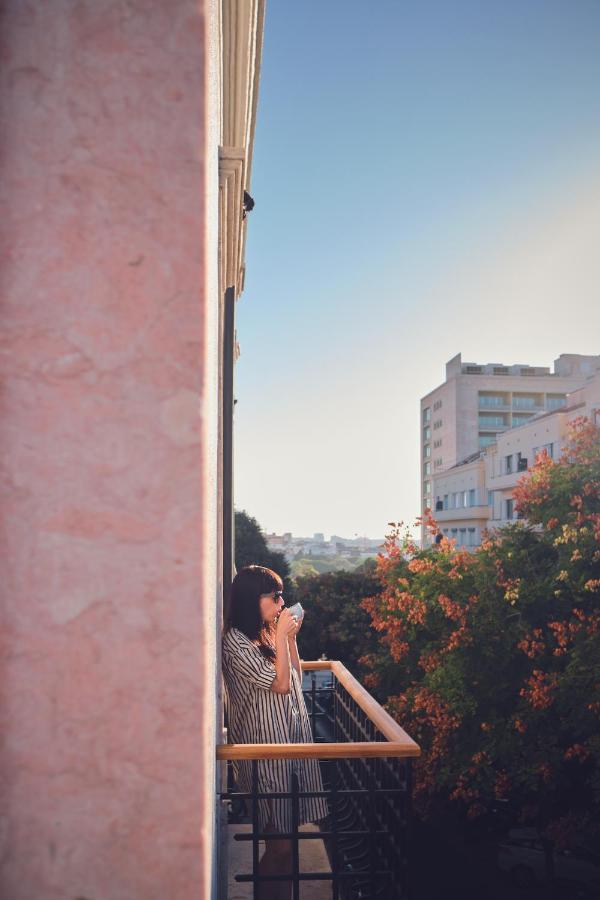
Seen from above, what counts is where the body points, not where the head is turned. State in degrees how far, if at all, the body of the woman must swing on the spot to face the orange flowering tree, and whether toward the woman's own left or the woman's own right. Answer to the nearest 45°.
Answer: approximately 45° to the woman's own left

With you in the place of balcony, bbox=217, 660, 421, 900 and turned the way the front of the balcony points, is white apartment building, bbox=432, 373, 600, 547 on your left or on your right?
on your left

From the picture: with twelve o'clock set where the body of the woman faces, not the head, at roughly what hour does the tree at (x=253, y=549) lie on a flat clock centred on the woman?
The tree is roughly at 9 o'clock from the woman.

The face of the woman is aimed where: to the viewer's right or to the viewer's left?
to the viewer's right

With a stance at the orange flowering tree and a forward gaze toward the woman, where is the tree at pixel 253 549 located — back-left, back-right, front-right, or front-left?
back-right

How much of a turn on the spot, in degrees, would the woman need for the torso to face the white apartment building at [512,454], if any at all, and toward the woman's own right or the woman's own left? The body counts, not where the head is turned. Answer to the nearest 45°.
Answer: approximately 90° to the woman's own left

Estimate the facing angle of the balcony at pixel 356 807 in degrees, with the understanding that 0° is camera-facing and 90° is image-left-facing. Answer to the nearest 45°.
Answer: approximately 270°

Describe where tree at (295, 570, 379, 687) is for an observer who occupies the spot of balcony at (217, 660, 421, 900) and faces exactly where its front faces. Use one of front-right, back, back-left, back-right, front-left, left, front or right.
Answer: left

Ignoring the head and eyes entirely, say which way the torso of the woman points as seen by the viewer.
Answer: to the viewer's right

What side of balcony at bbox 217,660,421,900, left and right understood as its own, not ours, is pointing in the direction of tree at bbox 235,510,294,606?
left
